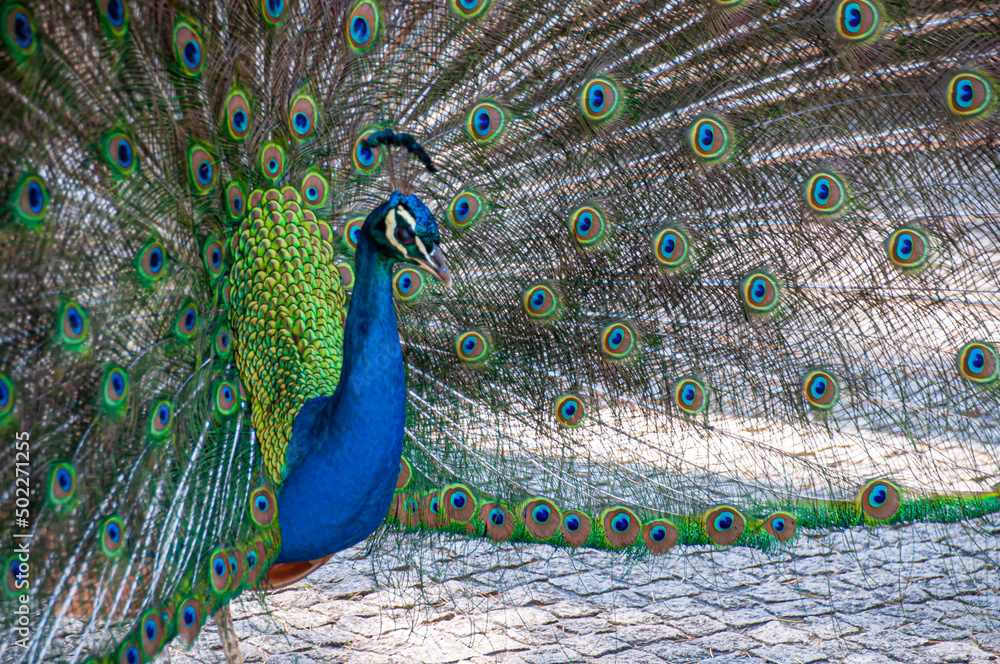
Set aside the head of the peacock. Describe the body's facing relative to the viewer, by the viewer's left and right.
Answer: facing the viewer and to the right of the viewer
